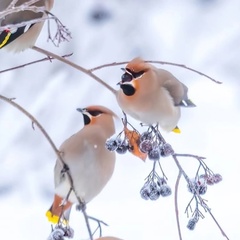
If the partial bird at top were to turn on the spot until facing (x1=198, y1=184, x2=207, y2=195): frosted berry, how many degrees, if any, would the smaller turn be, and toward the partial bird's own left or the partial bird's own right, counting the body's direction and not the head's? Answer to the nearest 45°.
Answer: approximately 45° to the partial bird's own right

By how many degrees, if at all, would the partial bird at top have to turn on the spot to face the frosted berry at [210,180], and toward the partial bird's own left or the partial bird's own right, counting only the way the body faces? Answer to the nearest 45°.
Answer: approximately 45° to the partial bird's own right

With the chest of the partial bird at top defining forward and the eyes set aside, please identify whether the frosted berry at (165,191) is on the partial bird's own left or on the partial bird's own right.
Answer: on the partial bird's own right

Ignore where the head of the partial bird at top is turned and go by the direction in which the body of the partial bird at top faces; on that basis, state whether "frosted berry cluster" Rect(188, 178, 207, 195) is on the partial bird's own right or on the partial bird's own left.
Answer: on the partial bird's own right

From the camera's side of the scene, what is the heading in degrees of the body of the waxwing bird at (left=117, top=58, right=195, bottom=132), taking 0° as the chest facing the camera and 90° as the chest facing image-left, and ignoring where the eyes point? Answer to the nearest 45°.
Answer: approximately 45°

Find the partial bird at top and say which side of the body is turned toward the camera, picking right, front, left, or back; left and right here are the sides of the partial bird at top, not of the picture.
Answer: right

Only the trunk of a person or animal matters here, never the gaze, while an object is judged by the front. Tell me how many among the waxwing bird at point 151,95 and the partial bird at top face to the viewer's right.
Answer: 1
